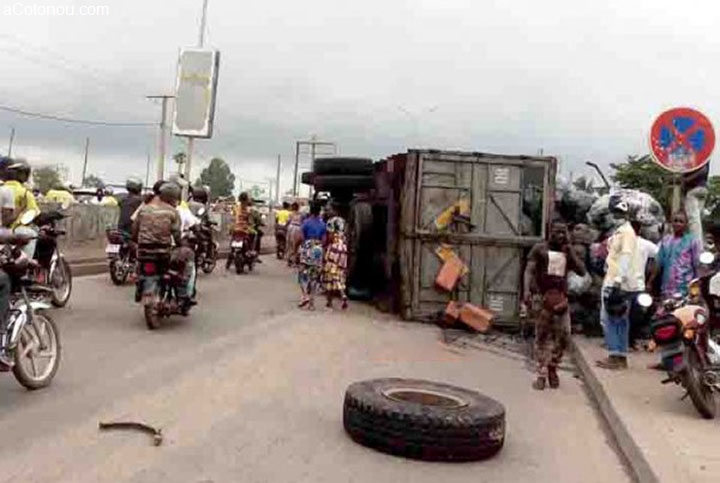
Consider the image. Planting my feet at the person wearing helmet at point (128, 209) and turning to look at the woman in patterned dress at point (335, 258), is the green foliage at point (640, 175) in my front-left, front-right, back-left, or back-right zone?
front-left

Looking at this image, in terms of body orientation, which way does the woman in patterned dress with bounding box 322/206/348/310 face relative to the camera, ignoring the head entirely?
away from the camera

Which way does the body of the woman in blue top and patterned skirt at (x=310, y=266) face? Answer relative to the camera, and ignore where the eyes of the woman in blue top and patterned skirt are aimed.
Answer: away from the camera

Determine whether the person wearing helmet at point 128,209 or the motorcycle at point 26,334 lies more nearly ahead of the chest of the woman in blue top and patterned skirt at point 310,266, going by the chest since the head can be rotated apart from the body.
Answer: the person wearing helmet

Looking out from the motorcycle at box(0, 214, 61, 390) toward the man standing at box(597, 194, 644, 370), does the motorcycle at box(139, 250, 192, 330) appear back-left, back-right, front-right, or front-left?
front-left

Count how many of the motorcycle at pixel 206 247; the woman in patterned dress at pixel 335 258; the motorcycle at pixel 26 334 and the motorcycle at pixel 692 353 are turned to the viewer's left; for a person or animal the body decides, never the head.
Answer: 0

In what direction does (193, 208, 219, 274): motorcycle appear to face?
toward the camera

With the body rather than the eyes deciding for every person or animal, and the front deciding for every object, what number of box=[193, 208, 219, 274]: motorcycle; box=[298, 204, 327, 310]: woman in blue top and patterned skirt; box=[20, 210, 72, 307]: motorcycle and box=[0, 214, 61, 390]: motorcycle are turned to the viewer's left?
0

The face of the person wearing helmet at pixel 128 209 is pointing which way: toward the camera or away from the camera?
away from the camera

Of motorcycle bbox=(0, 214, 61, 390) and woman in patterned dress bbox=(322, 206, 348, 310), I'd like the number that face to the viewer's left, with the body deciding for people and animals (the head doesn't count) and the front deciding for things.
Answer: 0

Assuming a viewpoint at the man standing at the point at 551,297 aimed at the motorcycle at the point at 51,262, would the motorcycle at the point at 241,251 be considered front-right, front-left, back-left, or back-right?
front-right

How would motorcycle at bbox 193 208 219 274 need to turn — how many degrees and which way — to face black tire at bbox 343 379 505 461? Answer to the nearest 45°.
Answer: approximately 180°

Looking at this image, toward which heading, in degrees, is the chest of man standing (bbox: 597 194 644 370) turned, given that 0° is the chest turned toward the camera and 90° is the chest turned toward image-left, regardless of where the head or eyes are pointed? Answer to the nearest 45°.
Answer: approximately 90°

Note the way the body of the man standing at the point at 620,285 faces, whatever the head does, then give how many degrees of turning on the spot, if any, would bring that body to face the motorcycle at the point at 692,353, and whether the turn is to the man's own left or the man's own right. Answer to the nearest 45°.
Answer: approximately 90° to the man's own left

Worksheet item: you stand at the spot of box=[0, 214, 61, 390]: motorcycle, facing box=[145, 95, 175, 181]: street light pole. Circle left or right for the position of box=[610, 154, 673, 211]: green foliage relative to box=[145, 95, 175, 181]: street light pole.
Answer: right
